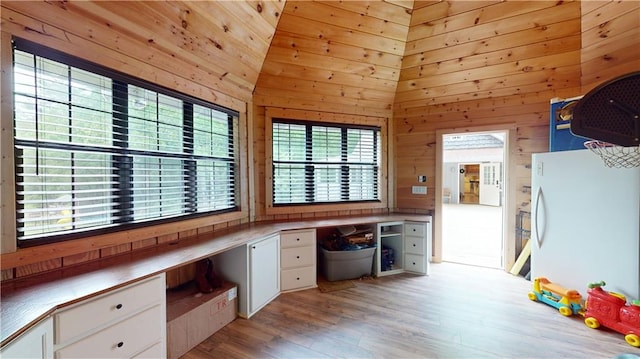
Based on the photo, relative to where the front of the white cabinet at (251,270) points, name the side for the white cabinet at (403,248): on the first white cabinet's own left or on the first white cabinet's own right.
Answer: on the first white cabinet's own left

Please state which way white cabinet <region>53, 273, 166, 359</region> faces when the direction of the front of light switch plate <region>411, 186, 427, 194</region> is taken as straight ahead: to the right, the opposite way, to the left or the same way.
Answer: to the left

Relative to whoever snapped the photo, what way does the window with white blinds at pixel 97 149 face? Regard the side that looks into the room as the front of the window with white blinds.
facing the viewer and to the right of the viewer

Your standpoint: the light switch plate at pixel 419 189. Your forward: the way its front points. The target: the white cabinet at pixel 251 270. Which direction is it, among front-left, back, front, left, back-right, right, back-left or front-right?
front-right

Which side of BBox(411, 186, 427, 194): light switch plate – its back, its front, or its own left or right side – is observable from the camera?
front

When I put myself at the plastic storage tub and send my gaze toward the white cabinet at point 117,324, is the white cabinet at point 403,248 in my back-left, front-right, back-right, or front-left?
back-left

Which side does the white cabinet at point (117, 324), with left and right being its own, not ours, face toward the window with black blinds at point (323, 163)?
left

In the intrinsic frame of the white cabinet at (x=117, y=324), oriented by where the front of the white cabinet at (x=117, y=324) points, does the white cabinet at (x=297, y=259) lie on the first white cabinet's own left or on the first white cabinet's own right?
on the first white cabinet's own left

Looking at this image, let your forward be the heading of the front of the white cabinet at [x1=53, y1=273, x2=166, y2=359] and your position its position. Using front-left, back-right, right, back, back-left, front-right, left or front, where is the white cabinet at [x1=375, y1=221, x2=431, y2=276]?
front-left

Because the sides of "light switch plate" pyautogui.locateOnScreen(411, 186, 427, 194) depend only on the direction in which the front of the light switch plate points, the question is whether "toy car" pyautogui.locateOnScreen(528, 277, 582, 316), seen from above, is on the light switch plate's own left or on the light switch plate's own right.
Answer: on the light switch plate's own left

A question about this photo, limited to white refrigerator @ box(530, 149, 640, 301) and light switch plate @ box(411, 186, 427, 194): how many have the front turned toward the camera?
2

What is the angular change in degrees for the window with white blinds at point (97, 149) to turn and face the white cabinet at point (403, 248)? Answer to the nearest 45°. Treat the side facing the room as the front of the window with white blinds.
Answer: approximately 45° to its left
